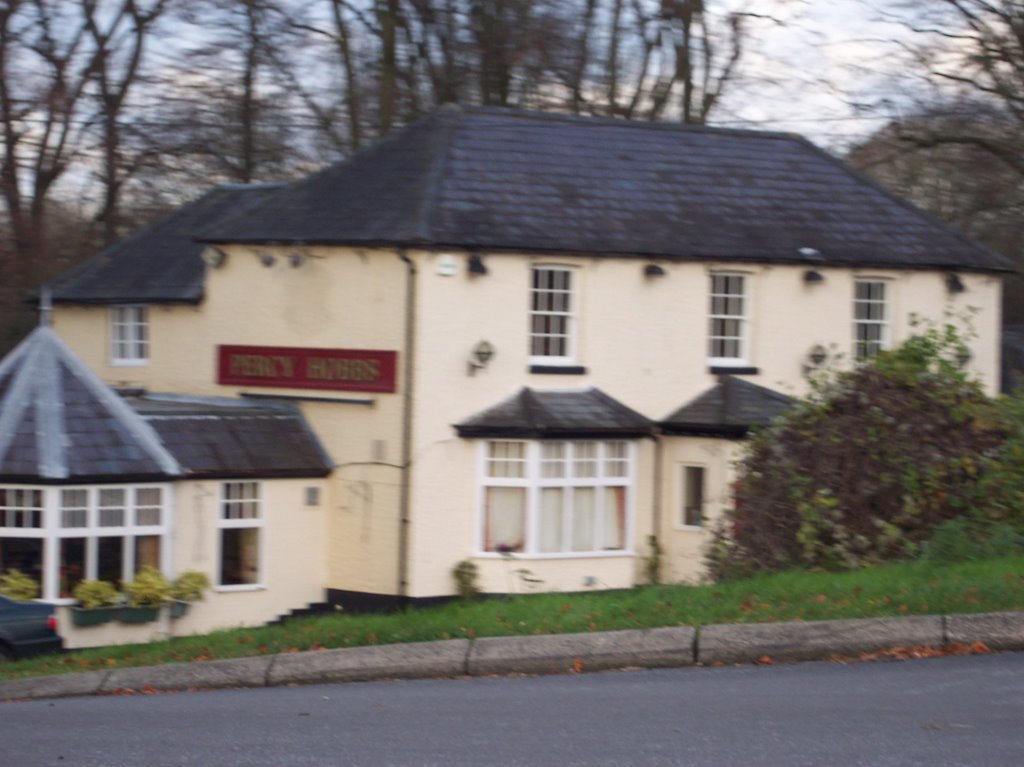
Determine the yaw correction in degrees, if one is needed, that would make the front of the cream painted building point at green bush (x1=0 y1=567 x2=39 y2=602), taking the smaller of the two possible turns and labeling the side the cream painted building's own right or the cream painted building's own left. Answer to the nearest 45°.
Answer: approximately 135° to the cream painted building's own right

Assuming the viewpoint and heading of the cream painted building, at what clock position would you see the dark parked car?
The dark parked car is roughly at 3 o'clock from the cream painted building.

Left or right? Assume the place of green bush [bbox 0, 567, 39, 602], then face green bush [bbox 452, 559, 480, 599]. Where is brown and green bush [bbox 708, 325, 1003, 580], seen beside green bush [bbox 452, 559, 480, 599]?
right

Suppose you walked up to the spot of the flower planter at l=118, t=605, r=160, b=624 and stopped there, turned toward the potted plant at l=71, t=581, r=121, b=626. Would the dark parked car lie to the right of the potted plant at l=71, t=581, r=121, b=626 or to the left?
left

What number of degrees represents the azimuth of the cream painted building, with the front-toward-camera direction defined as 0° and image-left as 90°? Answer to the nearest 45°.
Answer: approximately 315°

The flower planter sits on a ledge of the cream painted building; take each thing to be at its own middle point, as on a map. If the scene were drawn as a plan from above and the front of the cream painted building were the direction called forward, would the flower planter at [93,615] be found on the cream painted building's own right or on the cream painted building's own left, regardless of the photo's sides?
on the cream painted building's own right

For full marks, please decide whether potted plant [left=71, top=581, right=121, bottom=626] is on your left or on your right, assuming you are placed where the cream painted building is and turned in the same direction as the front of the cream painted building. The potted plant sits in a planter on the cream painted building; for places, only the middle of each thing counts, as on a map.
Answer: on your right
